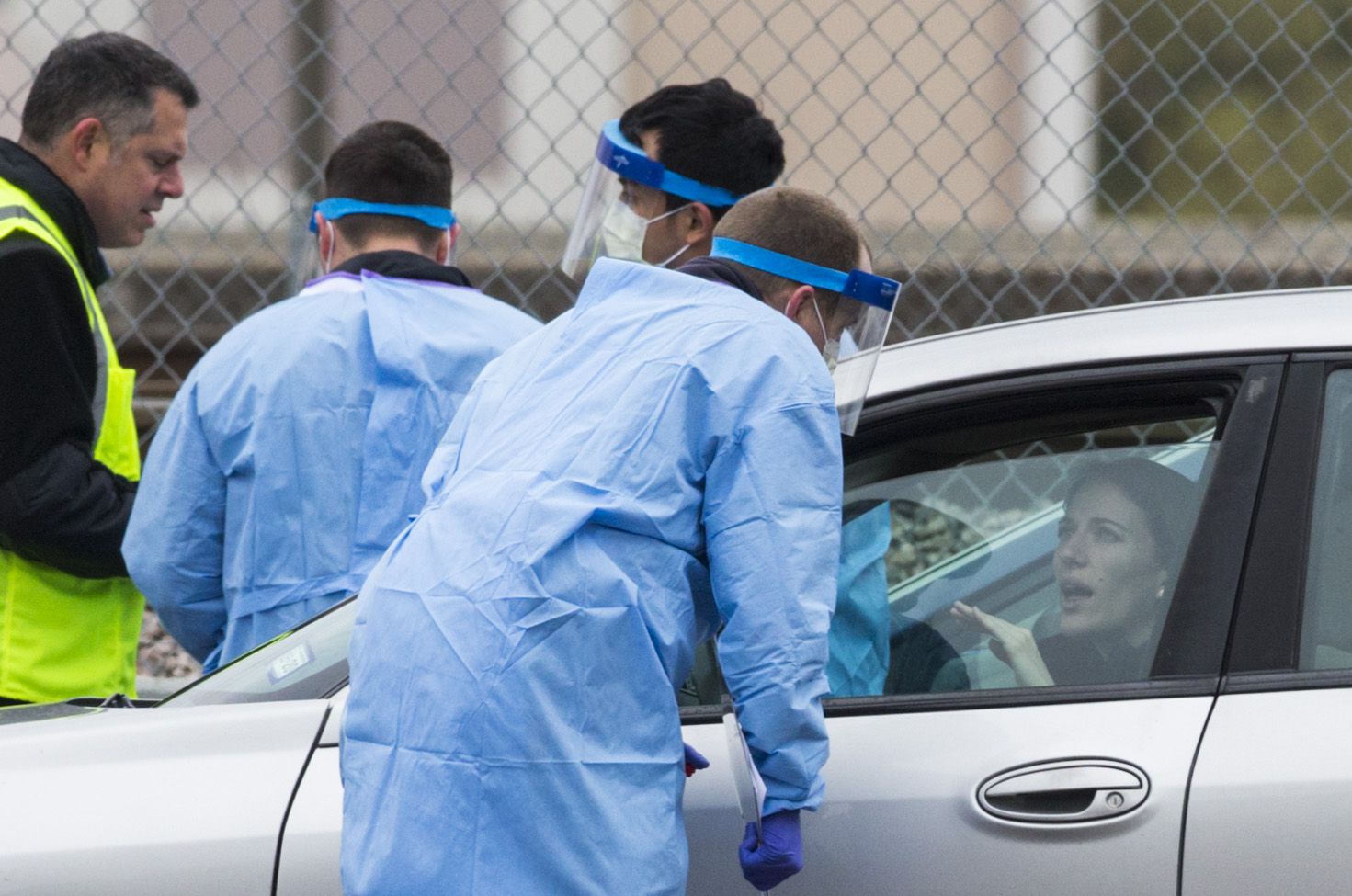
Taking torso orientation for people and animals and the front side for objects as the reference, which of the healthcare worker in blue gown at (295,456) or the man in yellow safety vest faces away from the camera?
the healthcare worker in blue gown

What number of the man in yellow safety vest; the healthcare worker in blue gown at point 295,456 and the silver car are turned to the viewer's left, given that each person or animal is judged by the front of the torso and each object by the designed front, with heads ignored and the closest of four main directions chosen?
1

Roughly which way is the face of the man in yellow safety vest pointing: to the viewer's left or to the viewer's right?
to the viewer's right

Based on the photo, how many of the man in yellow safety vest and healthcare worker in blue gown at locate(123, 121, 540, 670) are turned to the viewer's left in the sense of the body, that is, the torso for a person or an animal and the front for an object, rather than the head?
0

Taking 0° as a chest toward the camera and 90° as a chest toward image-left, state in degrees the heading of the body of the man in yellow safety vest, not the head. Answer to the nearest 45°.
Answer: approximately 270°

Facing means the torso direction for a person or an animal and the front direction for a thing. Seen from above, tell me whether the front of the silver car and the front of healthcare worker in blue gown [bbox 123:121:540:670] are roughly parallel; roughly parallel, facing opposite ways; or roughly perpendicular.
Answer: roughly perpendicular

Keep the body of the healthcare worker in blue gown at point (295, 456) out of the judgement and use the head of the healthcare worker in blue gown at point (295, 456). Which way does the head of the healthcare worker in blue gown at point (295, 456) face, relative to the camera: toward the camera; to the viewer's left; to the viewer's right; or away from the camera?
away from the camera

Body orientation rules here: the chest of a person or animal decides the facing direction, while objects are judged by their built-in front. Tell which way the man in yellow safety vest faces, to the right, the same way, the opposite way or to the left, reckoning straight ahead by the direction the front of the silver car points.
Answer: the opposite way

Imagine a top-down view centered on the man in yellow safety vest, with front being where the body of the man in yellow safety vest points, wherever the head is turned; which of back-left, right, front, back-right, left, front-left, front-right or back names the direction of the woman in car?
front-right

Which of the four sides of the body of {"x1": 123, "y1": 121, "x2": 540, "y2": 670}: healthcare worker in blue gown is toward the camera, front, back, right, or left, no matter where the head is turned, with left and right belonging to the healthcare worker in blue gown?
back

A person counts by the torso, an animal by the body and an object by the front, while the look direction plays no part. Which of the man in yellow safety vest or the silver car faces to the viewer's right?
the man in yellow safety vest

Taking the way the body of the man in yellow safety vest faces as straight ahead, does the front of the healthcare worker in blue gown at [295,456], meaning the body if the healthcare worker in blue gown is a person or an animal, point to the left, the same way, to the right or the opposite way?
to the left

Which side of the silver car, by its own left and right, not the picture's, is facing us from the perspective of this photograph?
left

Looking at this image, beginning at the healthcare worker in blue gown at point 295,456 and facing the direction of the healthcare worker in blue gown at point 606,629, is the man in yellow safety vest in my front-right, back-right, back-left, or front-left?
back-right

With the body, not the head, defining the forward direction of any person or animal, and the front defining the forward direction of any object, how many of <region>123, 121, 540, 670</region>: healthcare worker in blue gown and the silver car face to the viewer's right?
0
